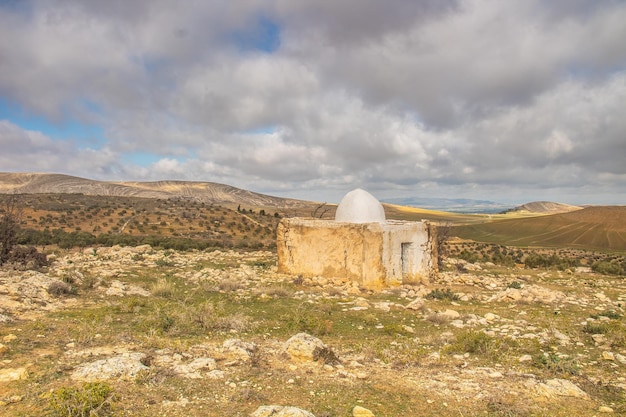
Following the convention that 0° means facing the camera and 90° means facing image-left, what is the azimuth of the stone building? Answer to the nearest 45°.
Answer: approximately 315°

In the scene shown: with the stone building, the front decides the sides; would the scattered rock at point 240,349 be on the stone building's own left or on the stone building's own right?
on the stone building's own right

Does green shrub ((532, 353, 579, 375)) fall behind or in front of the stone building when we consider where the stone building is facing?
in front

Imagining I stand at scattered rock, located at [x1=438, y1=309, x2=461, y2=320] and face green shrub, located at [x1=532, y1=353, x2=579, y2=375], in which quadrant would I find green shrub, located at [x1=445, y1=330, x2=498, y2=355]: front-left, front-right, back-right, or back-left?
front-right

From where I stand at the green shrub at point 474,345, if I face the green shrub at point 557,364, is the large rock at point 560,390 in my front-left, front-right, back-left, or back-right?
front-right

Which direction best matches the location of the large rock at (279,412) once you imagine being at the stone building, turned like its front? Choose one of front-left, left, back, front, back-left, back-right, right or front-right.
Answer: front-right

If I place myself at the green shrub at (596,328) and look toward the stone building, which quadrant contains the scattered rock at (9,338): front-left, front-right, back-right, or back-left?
front-left

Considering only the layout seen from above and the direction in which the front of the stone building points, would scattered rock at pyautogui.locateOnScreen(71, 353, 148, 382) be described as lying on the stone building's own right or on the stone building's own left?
on the stone building's own right

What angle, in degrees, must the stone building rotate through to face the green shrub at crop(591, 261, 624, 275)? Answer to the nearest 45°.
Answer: approximately 90° to its left

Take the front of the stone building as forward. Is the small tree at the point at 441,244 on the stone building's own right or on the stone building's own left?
on the stone building's own left

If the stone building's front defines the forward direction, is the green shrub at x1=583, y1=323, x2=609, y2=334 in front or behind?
in front

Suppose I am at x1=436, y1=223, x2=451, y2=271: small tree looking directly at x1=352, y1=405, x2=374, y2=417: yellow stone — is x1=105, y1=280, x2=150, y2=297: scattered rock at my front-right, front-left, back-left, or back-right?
front-right
